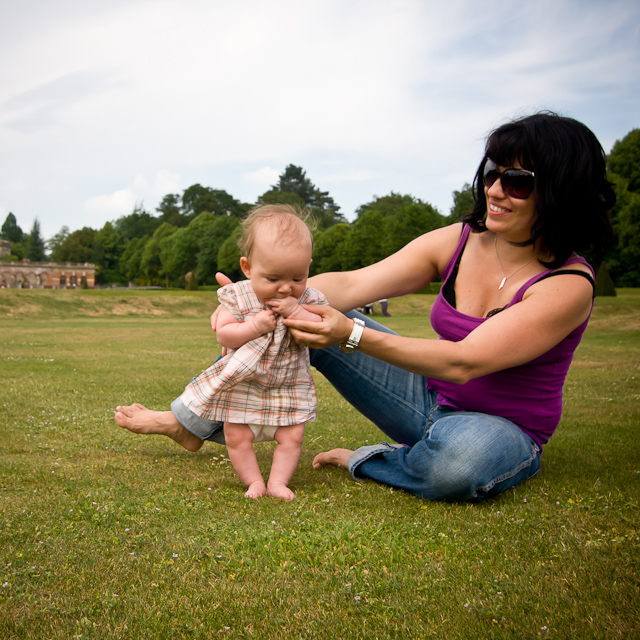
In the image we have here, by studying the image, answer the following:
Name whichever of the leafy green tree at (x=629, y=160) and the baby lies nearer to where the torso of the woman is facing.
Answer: the baby

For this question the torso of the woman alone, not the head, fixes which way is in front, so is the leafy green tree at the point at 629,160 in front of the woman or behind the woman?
behind

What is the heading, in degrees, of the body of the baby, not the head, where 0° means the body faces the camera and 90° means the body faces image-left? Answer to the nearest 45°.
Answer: approximately 0°

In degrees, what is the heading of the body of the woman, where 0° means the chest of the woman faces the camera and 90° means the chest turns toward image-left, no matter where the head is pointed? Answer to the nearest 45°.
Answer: approximately 45°

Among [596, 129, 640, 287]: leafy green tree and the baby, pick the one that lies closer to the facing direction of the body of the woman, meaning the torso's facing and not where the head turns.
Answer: the baby

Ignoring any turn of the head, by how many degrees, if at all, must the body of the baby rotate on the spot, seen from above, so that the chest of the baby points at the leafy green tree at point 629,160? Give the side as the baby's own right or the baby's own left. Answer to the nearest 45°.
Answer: approximately 135° to the baby's own left
